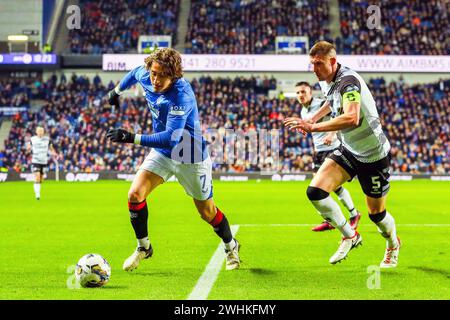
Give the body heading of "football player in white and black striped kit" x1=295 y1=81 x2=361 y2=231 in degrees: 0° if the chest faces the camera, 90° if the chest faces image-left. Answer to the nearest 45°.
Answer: approximately 45°

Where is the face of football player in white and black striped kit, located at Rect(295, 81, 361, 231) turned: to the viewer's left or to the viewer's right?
to the viewer's left

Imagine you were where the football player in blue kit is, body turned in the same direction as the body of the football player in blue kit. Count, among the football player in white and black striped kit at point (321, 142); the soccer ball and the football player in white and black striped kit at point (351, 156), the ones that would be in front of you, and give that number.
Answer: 1

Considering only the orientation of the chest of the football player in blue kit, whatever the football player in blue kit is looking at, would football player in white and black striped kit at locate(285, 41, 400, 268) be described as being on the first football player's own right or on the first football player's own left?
on the first football player's own left

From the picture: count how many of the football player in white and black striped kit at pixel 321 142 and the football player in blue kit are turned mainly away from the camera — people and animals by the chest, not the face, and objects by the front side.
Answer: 0
